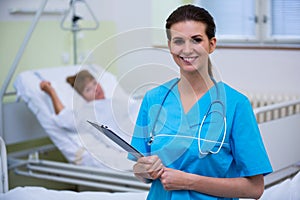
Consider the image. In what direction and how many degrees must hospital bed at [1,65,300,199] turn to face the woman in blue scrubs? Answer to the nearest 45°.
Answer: approximately 45° to its right

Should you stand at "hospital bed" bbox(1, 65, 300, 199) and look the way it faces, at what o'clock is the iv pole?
The iv pole is roughly at 7 o'clock from the hospital bed.

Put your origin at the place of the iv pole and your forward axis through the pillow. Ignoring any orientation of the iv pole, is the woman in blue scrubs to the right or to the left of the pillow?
left

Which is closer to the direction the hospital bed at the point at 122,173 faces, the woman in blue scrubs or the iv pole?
the woman in blue scrubs

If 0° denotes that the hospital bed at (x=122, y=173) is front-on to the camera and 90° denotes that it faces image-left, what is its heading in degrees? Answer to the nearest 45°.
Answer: approximately 315°

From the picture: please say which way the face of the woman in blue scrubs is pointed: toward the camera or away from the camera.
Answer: toward the camera
